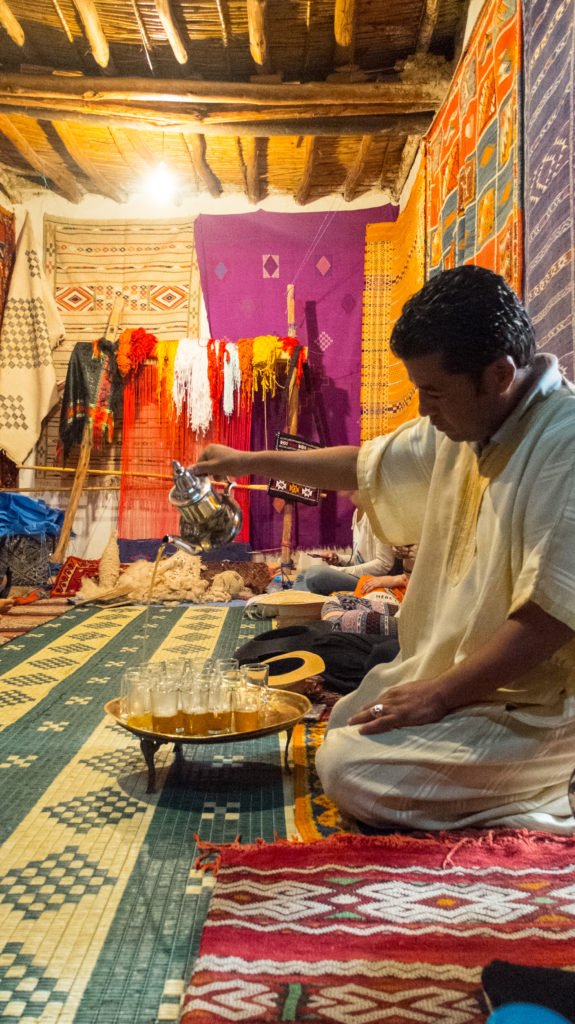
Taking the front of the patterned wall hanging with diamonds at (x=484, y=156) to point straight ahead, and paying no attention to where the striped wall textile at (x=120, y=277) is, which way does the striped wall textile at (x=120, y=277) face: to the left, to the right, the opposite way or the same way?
to the left

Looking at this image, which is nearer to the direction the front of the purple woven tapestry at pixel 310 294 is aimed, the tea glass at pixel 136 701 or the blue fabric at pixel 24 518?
the tea glass

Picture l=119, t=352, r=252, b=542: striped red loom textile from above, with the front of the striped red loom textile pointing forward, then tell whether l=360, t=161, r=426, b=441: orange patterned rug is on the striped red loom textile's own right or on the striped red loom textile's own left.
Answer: on the striped red loom textile's own left

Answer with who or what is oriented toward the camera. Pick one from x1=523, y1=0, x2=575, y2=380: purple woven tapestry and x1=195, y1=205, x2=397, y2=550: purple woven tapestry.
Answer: x1=195, y1=205, x2=397, y2=550: purple woven tapestry

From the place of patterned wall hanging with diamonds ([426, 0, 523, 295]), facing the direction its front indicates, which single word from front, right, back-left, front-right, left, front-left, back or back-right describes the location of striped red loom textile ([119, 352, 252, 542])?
front-right

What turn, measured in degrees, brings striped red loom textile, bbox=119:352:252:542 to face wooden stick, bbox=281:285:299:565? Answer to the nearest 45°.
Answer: approximately 90° to its left

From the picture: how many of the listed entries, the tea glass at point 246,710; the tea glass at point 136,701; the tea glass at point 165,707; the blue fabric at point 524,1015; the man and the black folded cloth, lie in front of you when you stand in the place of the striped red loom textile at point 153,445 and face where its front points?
6

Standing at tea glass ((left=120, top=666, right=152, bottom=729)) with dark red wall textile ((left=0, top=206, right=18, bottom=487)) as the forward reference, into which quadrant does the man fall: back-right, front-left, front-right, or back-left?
back-right

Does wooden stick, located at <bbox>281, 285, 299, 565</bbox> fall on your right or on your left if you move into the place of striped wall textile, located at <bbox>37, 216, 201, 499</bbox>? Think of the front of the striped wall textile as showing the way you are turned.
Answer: on your left

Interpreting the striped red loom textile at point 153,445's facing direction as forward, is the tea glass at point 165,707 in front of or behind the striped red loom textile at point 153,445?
in front

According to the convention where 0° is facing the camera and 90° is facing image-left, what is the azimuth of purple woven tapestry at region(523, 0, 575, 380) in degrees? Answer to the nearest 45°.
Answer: approximately 90°

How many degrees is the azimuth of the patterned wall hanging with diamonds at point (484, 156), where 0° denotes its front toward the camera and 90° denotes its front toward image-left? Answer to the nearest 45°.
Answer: approximately 90°

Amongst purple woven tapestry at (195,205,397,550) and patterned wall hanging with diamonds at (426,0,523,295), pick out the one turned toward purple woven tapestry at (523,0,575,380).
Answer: purple woven tapestry at (195,205,397,550)

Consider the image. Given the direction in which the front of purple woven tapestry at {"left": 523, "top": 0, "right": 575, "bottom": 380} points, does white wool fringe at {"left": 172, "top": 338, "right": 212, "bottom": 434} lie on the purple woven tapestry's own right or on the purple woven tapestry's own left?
on the purple woven tapestry's own right

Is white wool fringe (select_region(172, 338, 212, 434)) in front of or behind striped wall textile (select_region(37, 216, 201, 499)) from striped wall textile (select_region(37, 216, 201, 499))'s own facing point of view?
in front

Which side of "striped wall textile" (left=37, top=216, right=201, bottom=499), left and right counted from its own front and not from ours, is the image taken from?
front

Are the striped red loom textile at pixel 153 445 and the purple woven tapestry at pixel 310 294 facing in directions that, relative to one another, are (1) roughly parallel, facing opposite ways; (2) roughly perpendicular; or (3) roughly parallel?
roughly parallel

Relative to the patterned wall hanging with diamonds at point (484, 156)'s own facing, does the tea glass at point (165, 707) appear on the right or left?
on its left

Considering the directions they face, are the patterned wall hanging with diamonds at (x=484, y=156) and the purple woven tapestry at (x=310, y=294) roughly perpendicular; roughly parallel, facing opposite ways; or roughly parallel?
roughly perpendicular
